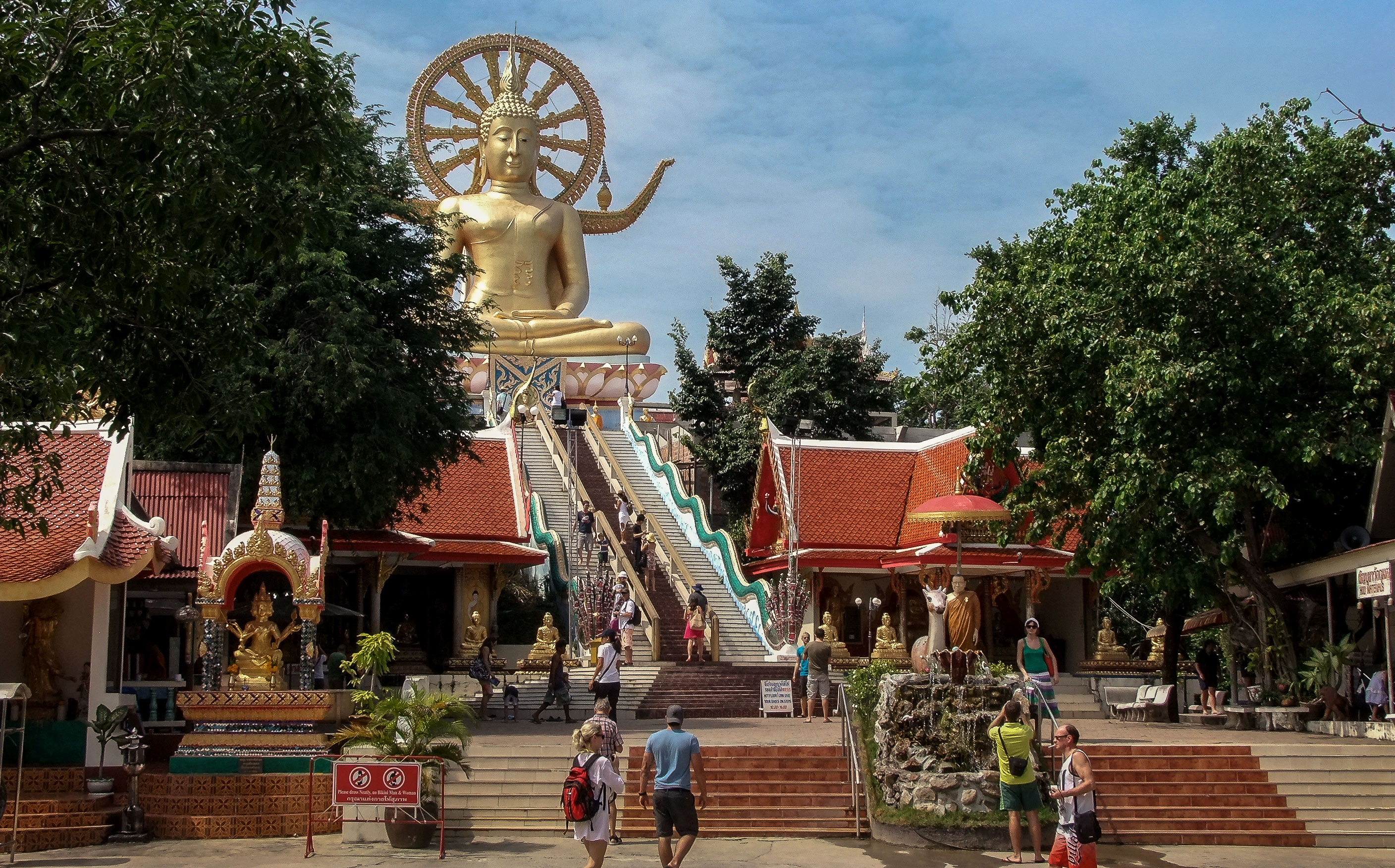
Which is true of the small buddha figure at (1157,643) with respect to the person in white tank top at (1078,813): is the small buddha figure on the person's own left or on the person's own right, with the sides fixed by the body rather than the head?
on the person's own right

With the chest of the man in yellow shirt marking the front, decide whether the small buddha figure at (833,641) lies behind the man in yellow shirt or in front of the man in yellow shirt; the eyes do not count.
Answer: in front

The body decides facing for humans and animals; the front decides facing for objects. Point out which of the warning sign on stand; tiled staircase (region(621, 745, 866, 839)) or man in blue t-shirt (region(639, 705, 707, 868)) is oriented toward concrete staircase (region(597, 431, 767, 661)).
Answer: the man in blue t-shirt

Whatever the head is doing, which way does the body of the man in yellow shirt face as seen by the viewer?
away from the camera

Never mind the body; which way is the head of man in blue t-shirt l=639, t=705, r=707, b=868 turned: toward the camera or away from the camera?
away from the camera

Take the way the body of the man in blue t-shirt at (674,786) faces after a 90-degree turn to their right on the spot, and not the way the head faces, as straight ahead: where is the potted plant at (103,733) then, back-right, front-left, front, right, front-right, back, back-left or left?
back-left

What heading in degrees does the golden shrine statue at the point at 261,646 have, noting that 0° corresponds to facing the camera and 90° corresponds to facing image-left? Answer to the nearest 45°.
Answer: approximately 0°

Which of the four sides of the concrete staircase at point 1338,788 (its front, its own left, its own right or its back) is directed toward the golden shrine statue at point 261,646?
right

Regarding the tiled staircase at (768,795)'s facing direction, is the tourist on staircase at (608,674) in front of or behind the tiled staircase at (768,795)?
behind
